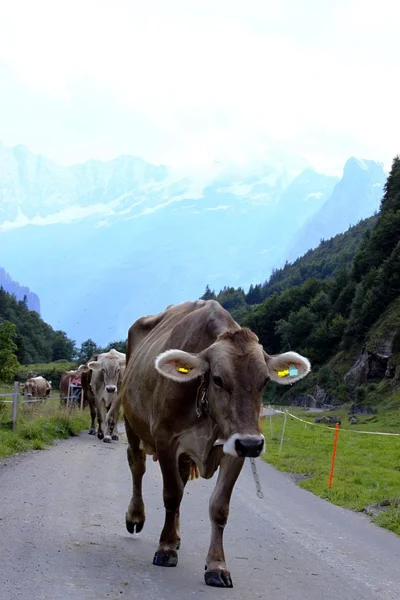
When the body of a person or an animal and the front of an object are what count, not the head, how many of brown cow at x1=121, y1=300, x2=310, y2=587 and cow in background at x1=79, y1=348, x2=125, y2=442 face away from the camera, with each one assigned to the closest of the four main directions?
0

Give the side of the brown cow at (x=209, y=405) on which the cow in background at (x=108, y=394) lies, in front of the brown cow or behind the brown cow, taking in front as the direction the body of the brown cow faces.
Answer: behind

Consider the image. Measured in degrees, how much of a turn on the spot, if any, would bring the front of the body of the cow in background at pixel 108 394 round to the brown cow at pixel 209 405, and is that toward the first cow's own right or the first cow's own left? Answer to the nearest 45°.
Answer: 0° — it already faces it

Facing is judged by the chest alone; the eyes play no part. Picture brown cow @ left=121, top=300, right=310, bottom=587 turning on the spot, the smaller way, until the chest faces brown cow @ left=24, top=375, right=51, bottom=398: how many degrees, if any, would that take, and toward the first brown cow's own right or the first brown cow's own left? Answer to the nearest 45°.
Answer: approximately 135° to the first brown cow's own left

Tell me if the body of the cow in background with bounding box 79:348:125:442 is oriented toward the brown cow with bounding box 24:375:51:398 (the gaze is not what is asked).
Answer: no

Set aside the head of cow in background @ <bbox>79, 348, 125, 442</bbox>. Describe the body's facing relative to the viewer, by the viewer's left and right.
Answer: facing the viewer

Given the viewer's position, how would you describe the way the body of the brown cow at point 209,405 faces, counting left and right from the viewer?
facing the viewer and to the right of the viewer
